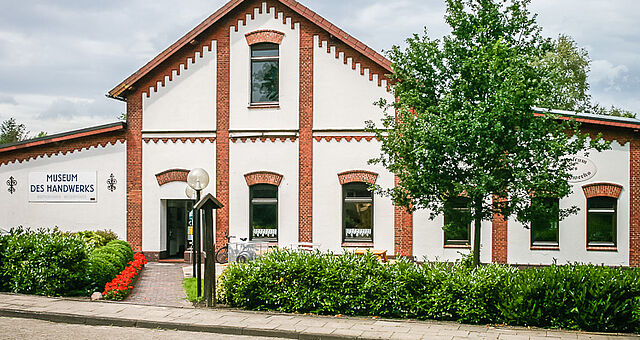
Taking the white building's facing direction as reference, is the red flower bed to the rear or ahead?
ahead

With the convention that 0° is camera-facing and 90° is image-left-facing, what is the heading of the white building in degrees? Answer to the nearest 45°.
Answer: approximately 0°

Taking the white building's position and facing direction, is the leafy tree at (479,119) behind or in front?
in front

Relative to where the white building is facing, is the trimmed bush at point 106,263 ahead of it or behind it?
ahead
